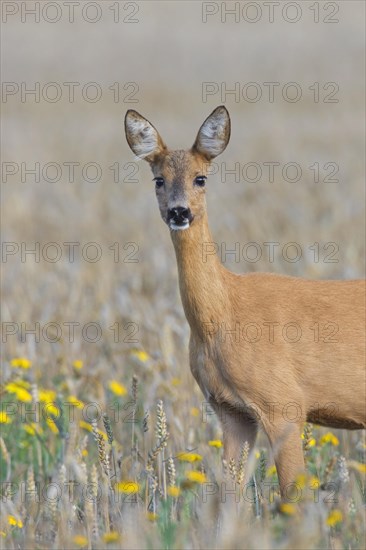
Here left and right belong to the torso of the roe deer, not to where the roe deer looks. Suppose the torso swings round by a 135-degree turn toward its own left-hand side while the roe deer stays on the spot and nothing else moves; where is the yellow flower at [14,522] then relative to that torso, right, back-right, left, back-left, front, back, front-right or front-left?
back-right

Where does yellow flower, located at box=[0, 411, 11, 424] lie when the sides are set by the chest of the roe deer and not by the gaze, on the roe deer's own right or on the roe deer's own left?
on the roe deer's own right

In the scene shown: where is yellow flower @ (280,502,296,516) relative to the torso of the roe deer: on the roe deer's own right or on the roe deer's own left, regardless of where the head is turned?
on the roe deer's own left

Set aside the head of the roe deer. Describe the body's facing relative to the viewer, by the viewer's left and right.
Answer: facing the viewer and to the left of the viewer

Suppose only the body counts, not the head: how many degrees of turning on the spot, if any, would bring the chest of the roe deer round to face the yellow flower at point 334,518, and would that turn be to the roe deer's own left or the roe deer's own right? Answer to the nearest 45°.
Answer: approximately 45° to the roe deer's own left

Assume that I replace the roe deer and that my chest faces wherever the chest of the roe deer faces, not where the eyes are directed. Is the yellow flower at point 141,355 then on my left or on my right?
on my right

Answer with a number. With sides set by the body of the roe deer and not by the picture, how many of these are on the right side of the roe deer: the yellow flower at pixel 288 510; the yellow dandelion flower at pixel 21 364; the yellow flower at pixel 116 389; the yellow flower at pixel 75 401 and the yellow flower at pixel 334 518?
3

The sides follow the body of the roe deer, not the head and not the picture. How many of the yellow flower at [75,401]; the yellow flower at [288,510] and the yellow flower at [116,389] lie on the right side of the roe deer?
2

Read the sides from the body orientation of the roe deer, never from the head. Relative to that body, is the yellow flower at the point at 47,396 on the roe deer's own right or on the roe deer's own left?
on the roe deer's own right

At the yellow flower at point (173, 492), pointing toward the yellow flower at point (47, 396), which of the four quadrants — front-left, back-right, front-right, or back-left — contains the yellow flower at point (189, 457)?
front-right

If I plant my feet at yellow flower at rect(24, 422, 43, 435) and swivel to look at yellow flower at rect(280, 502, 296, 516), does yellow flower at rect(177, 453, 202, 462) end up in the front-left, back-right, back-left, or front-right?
front-left

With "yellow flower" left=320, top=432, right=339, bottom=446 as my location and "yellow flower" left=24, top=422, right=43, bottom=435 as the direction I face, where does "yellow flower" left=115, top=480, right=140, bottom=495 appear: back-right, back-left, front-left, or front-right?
front-left
